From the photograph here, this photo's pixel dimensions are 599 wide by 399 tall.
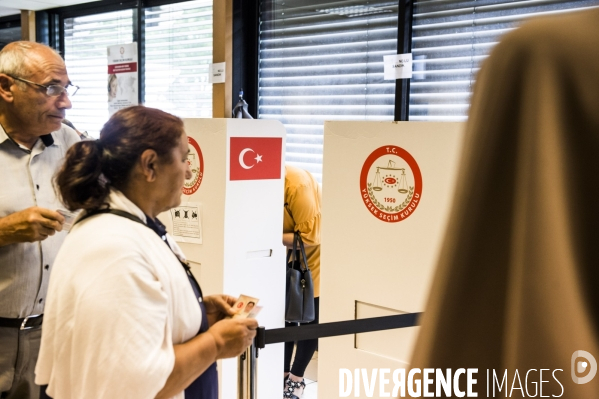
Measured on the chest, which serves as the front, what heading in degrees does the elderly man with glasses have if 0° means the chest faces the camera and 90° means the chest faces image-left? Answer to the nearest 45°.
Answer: approximately 315°

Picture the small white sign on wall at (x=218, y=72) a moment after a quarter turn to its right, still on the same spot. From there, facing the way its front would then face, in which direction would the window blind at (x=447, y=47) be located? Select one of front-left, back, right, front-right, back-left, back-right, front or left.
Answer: back-left

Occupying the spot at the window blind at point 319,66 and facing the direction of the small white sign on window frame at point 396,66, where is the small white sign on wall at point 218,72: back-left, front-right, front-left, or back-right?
back-right

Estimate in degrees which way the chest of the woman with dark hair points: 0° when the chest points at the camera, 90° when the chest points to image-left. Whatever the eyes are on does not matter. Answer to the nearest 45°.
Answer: approximately 270°

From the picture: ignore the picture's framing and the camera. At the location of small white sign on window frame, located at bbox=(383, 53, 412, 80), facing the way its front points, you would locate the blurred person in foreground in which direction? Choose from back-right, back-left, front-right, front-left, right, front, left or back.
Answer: front

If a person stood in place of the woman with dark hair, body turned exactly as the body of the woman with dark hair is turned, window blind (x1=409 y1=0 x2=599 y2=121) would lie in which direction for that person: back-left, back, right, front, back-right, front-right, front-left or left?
front-left

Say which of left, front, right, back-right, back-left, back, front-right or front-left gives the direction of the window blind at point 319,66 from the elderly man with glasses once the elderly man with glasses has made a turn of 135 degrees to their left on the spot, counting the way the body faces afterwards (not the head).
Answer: front-right

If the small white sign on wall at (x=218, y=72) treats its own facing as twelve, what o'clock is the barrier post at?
The barrier post is roughly at 12 o'clock from the small white sign on wall.

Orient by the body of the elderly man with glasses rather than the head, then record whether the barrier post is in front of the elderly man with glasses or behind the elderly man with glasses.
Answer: in front

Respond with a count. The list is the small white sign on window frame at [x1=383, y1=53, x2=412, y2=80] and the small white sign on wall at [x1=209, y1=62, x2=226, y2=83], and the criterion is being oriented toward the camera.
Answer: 2

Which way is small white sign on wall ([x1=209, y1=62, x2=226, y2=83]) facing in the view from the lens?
facing the viewer

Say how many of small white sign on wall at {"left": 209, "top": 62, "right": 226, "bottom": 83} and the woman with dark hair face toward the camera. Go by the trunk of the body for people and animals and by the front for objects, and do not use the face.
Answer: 1

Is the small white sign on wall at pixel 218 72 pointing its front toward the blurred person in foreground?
yes

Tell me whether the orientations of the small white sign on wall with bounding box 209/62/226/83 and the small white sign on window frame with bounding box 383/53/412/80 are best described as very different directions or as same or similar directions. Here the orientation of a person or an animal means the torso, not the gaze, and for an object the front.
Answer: same or similar directions

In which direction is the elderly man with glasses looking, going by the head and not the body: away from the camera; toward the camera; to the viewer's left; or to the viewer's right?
to the viewer's right

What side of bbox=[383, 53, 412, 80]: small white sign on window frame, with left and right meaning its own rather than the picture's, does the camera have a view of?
front
